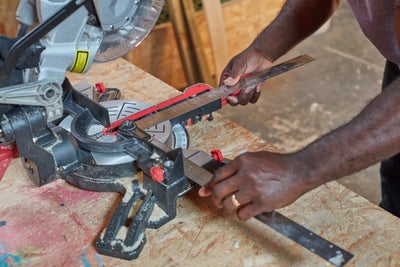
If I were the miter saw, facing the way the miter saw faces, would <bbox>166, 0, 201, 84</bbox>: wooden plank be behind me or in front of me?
in front

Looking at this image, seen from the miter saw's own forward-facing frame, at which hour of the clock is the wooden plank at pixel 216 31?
The wooden plank is roughly at 11 o'clock from the miter saw.

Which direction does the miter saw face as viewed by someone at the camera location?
facing away from the viewer and to the right of the viewer

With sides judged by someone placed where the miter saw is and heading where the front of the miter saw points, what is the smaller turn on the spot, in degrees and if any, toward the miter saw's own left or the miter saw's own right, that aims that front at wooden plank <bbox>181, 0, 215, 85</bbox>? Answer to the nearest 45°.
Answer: approximately 45° to the miter saw's own left
